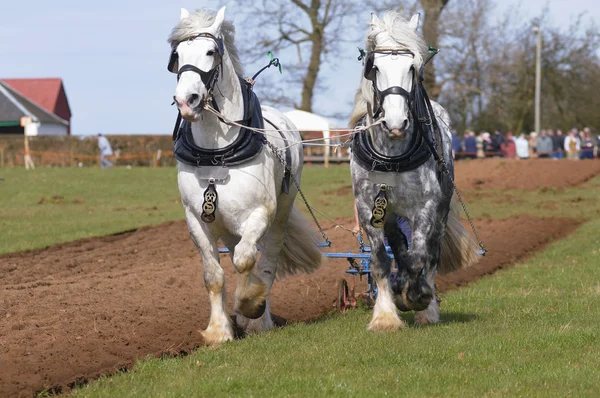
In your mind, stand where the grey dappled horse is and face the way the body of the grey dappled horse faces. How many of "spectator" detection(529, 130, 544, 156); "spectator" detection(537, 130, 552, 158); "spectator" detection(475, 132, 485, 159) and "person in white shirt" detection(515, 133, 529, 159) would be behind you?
4

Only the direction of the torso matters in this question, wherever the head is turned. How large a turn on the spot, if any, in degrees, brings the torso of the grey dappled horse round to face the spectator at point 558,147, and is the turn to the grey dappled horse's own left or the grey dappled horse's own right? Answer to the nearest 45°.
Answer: approximately 180°

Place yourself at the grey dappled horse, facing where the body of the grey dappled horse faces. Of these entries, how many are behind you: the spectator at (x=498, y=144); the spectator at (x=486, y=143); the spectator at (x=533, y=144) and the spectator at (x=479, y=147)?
4

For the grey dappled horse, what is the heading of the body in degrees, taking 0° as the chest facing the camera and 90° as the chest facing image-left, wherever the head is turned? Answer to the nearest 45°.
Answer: approximately 0°

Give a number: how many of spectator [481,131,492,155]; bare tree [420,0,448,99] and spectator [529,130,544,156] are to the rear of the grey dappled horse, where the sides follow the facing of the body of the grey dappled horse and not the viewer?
3

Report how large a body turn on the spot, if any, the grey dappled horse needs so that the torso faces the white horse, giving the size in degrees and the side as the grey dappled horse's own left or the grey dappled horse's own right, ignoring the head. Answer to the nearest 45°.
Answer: approximately 90° to the grey dappled horse's own right

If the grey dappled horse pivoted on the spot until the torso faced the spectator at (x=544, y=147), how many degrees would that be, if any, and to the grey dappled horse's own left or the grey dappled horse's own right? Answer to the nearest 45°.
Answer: approximately 180°

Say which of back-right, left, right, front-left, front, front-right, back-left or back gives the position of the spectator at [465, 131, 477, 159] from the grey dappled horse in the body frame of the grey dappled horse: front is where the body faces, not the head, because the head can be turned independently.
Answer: back

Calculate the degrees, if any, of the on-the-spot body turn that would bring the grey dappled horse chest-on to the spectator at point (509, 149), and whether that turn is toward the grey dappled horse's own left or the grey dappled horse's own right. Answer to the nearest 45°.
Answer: approximately 180°

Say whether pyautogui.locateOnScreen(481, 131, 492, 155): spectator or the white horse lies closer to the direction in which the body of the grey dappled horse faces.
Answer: the white horse

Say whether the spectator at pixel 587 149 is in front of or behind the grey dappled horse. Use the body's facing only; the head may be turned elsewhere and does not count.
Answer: behind

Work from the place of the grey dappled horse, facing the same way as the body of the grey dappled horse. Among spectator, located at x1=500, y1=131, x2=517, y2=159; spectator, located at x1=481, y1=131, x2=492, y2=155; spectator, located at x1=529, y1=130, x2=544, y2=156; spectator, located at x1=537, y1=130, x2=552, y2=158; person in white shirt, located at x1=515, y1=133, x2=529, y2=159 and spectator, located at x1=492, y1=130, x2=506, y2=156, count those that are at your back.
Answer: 6
